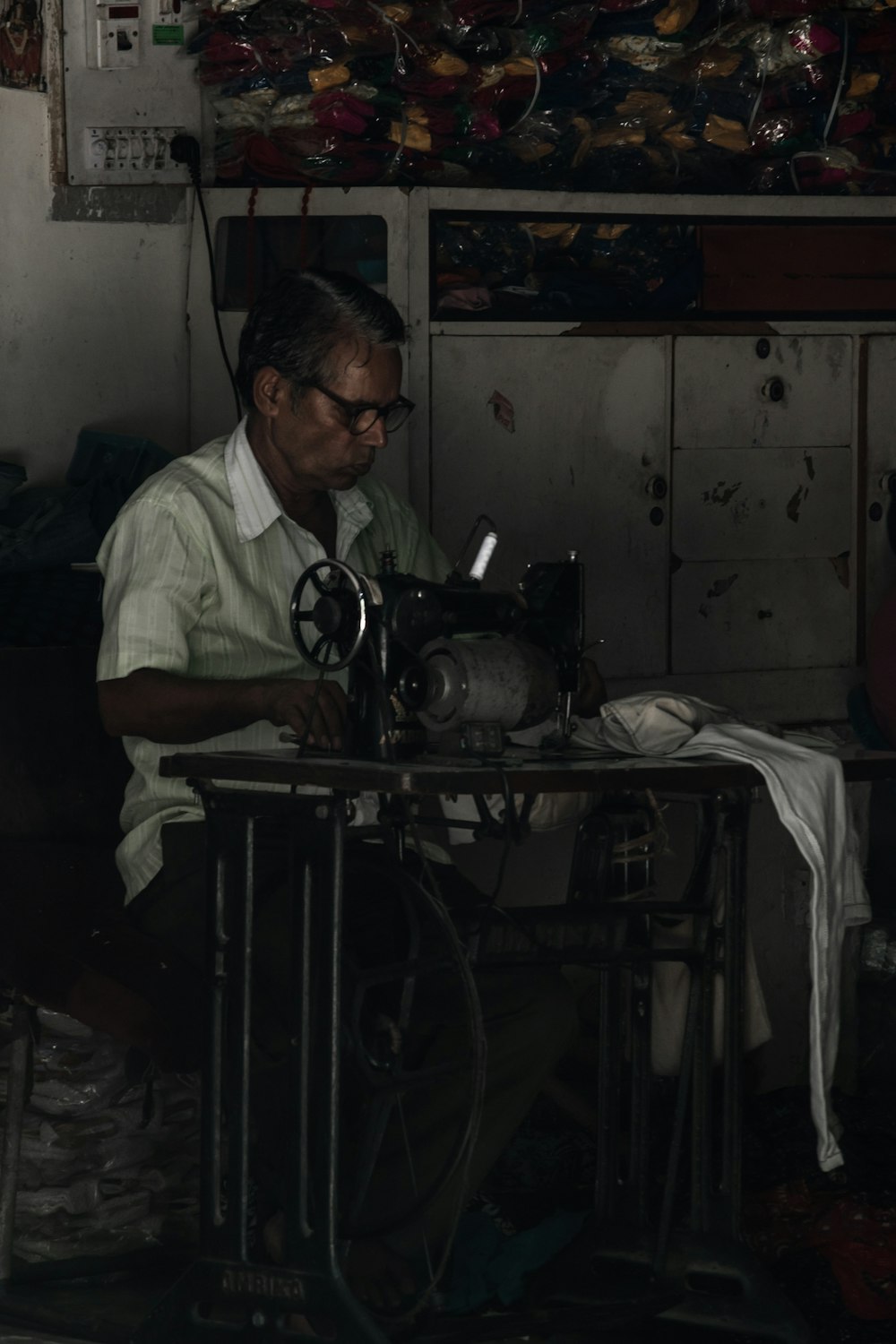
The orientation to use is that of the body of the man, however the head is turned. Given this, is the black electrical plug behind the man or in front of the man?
behind

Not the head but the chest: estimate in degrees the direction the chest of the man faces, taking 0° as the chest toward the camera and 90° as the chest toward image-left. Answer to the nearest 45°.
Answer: approximately 315°

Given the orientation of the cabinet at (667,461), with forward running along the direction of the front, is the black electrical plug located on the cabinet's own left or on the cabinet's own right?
on the cabinet's own right

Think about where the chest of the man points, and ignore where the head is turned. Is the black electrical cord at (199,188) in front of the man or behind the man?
behind
